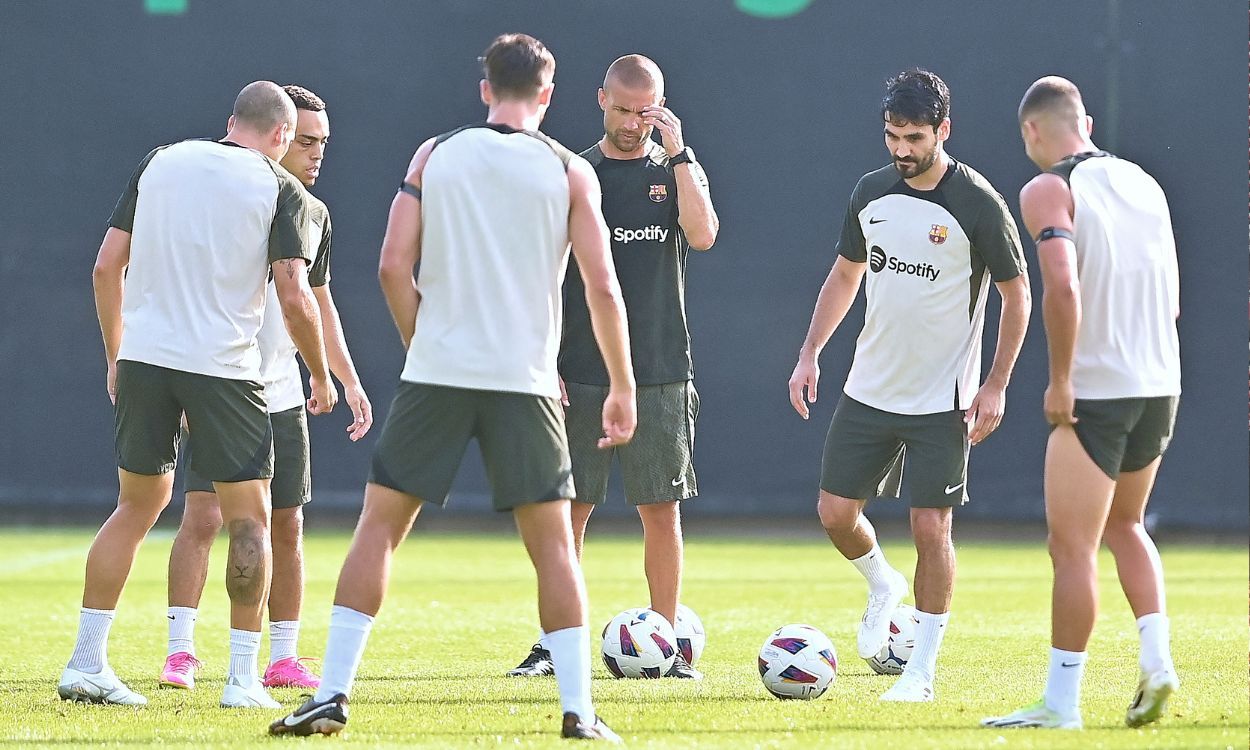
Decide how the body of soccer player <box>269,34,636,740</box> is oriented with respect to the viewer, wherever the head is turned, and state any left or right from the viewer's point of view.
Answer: facing away from the viewer

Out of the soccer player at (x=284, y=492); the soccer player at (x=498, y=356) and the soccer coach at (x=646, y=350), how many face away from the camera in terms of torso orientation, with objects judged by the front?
1

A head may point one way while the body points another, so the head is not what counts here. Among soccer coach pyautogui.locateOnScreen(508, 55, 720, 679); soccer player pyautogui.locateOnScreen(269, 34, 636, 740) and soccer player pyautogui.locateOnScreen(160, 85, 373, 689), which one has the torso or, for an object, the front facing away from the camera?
soccer player pyautogui.locateOnScreen(269, 34, 636, 740)

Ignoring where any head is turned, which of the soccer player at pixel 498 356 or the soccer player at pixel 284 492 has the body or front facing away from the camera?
the soccer player at pixel 498 356

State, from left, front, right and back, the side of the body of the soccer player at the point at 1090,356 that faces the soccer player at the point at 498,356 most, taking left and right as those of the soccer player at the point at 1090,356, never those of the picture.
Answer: left

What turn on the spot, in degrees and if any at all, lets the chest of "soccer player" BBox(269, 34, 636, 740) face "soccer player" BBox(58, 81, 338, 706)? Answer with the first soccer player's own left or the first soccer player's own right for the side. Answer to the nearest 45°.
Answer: approximately 45° to the first soccer player's own left

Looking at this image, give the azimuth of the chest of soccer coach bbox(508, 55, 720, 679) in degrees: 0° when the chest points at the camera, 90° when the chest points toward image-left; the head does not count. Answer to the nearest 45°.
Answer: approximately 0°

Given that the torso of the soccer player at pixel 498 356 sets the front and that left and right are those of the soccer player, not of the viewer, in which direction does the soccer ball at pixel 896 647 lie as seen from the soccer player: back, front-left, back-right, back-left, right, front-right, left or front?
front-right

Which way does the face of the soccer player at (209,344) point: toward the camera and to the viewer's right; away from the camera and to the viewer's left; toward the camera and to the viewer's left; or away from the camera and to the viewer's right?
away from the camera and to the viewer's right

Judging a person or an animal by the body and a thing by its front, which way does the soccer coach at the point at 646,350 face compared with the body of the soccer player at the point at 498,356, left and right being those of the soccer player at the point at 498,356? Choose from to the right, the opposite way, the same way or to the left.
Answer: the opposite way

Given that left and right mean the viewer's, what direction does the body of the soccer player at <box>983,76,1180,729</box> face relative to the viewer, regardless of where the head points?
facing away from the viewer and to the left of the viewer
